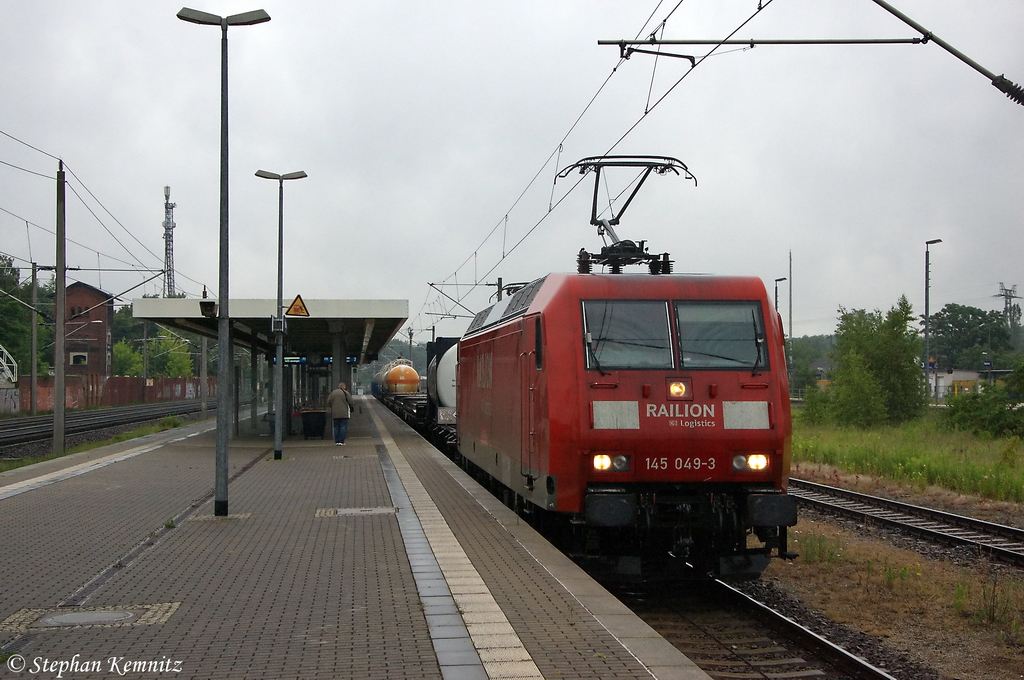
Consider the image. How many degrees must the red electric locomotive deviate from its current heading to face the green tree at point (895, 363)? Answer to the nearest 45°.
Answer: approximately 180°

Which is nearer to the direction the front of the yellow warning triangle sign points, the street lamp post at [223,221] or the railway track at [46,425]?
the street lamp post

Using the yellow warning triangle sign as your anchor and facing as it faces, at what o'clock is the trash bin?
The trash bin is roughly at 6 o'clock from the yellow warning triangle sign.

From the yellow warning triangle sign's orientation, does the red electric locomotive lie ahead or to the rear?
ahead

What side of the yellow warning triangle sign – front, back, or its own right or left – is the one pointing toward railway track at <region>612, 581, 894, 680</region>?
front

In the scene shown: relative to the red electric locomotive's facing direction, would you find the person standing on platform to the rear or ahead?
to the rear

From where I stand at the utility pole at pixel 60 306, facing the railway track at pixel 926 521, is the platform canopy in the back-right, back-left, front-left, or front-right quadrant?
front-left

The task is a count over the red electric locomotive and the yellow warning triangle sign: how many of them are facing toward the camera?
2

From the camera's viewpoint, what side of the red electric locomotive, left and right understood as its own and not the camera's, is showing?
front

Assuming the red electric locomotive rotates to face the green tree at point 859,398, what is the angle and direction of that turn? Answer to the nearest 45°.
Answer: approximately 180°

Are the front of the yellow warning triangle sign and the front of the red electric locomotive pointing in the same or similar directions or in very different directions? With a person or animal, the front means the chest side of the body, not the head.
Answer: same or similar directions

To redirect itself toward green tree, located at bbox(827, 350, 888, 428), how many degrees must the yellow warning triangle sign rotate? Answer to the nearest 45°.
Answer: approximately 135° to its left
